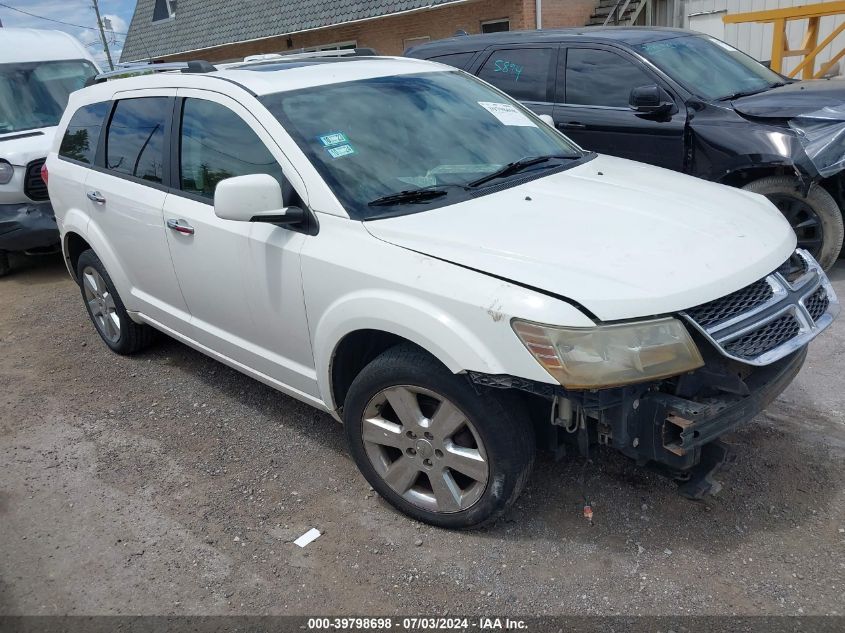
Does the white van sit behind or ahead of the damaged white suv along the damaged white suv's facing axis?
behind

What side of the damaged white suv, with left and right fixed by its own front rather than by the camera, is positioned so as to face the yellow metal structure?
left

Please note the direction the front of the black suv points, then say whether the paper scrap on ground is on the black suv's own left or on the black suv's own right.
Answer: on the black suv's own right

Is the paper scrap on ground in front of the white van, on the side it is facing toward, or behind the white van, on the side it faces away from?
in front

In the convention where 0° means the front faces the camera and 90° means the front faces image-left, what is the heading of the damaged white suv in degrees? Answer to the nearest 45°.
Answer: approximately 315°

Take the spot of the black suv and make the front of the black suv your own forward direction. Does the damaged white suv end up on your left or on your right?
on your right

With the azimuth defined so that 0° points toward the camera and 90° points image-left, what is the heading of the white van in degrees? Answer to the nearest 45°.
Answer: approximately 315°

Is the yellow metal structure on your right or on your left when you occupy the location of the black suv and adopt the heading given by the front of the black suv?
on your left
